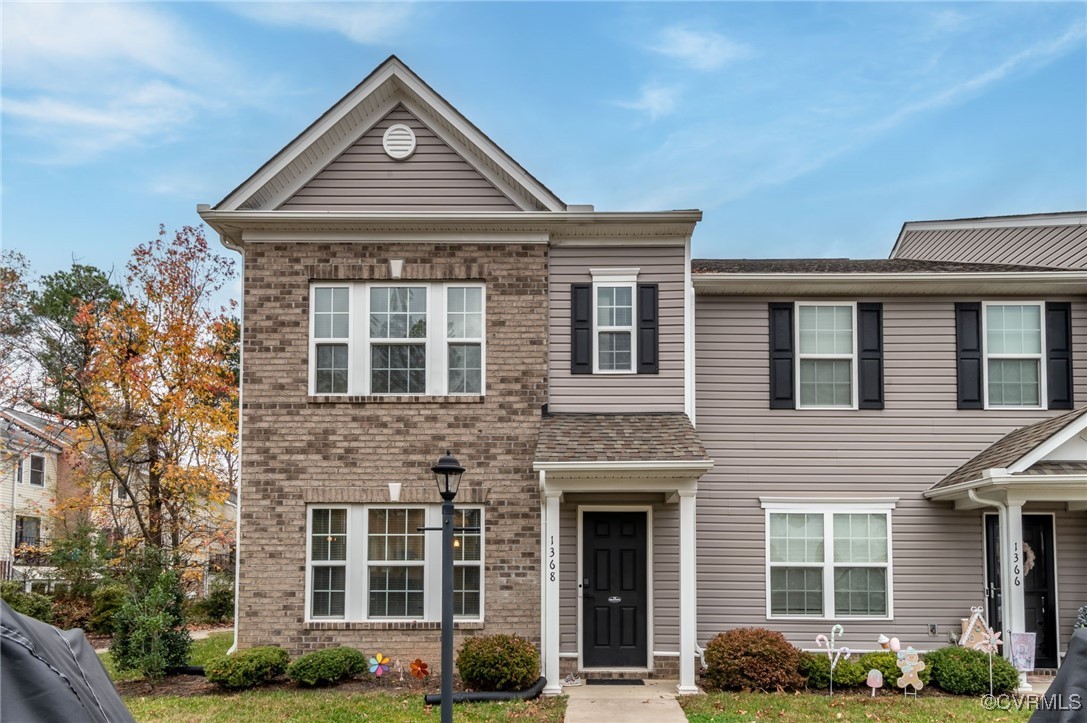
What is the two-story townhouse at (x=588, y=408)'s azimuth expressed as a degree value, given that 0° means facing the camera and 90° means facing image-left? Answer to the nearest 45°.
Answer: approximately 0°

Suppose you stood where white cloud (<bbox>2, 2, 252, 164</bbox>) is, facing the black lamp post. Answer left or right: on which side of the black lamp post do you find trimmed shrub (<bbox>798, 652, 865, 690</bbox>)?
left

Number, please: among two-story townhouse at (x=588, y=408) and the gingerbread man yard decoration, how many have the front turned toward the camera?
2

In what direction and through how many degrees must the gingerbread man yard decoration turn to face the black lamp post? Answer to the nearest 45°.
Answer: approximately 45° to its right

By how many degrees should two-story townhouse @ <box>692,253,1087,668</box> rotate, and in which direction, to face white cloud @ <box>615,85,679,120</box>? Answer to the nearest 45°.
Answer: approximately 135° to its right
